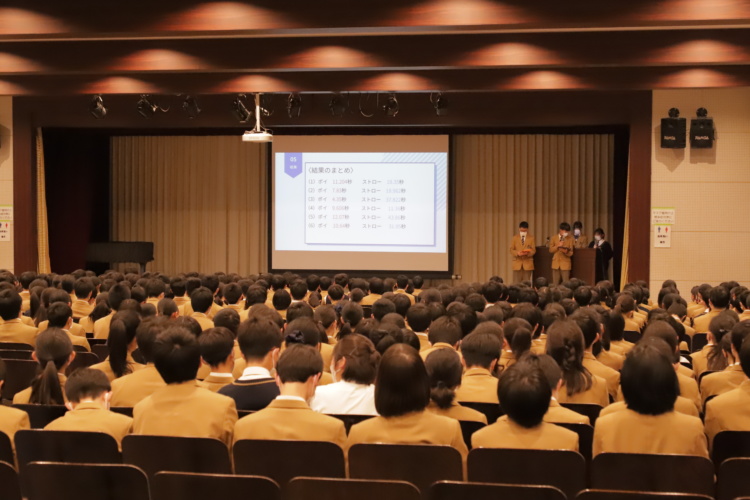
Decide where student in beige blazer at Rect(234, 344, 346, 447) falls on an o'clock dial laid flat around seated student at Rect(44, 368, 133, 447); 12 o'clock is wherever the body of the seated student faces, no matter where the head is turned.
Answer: The student in beige blazer is roughly at 4 o'clock from the seated student.

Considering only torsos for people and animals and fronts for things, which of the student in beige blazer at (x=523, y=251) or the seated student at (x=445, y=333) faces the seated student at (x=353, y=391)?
the student in beige blazer

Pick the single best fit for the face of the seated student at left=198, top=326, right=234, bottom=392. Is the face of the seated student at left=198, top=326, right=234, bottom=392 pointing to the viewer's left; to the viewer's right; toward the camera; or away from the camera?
away from the camera

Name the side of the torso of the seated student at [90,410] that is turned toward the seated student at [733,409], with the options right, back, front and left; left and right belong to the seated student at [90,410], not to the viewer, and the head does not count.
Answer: right

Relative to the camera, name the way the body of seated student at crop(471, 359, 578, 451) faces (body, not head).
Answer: away from the camera

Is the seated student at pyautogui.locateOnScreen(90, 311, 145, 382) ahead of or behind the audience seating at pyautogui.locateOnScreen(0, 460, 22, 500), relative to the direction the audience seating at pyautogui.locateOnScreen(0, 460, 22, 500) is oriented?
ahead

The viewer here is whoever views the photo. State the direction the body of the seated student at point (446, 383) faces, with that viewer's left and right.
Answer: facing away from the viewer

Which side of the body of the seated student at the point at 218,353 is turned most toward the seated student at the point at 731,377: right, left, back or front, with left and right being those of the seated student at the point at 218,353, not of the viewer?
right

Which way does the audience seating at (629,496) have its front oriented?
away from the camera

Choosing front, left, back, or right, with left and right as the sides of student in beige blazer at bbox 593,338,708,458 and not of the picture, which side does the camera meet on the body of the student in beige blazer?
back

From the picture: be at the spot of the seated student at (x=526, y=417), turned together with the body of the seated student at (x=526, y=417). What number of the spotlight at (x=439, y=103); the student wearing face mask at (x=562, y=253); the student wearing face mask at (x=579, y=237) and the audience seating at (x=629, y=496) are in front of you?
3

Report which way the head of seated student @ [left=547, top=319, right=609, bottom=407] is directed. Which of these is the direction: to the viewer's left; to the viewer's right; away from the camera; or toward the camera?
away from the camera

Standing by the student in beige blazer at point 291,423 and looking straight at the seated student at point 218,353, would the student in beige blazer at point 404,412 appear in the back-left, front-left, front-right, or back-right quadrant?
back-right
